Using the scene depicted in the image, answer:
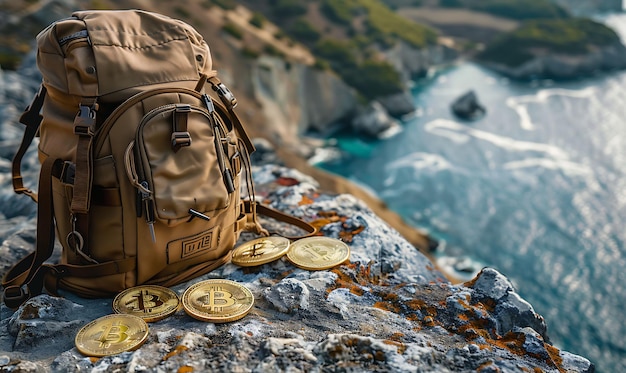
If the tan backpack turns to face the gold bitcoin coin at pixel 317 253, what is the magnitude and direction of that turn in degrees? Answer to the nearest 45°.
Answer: approximately 45° to its left

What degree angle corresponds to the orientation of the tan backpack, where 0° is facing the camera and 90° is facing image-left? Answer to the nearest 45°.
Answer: approximately 315°

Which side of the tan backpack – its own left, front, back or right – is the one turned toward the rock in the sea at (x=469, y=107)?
left

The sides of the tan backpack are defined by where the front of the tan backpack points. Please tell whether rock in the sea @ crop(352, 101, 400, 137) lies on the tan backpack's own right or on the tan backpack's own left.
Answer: on the tan backpack's own left

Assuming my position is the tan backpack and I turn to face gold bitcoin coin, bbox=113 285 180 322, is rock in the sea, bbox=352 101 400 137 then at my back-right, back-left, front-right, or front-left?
back-left

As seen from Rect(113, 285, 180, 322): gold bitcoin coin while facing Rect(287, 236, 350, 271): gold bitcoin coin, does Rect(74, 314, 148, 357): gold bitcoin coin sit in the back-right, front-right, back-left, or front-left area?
back-right

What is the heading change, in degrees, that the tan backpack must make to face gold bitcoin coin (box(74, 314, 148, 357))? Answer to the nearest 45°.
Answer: approximately 45° to its right

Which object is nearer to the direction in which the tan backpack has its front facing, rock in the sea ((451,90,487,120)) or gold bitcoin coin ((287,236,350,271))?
the gold bitcoin coin

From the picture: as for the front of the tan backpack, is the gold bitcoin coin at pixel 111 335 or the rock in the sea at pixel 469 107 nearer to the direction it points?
the gold bitcoin coin

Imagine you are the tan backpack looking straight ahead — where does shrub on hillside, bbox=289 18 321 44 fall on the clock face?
The shrub on hillside is roughly at 8 o'clock from the tan backpack.
